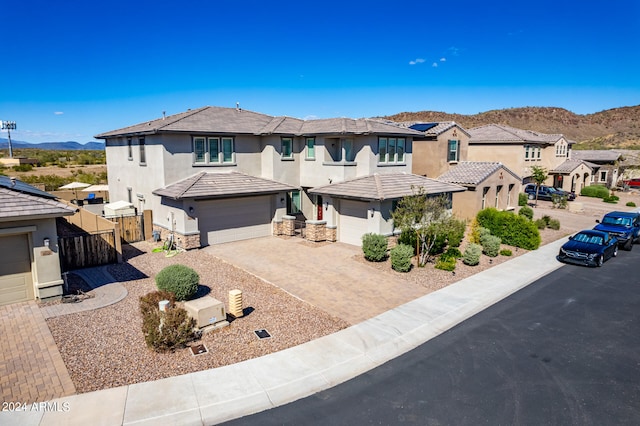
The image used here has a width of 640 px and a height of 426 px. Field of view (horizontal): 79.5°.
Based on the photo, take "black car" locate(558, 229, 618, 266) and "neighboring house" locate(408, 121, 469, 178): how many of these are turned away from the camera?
0

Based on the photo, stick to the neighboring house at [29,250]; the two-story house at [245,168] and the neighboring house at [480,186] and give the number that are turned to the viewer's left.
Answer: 0

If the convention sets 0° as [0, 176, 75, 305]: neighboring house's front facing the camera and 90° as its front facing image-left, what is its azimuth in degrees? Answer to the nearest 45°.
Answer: approximately 0°

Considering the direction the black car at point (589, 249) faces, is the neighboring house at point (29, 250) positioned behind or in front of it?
in front

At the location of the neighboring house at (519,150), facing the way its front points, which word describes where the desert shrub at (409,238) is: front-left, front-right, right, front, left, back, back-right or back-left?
front-right

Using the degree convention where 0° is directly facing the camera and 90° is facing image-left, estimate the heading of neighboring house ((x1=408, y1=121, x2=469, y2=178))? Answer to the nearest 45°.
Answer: approximately 315°

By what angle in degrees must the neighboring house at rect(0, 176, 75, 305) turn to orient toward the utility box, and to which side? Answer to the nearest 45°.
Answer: approximately 45° to its left

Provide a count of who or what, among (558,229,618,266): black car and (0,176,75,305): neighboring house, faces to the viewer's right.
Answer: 0

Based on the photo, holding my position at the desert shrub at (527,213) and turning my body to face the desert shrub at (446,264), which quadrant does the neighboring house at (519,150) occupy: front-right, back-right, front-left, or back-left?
back-right

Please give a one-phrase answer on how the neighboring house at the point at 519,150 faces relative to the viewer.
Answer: facing the viewer and to the right of the viewer

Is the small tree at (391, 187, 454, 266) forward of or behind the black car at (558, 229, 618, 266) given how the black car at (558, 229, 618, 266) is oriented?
forward

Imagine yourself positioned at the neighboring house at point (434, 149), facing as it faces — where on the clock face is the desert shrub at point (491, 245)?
The desert shrub is roughly at 1 o'clock from the neighboring house.

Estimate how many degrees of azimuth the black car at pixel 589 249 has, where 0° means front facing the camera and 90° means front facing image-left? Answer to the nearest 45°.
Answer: approximately 45°
